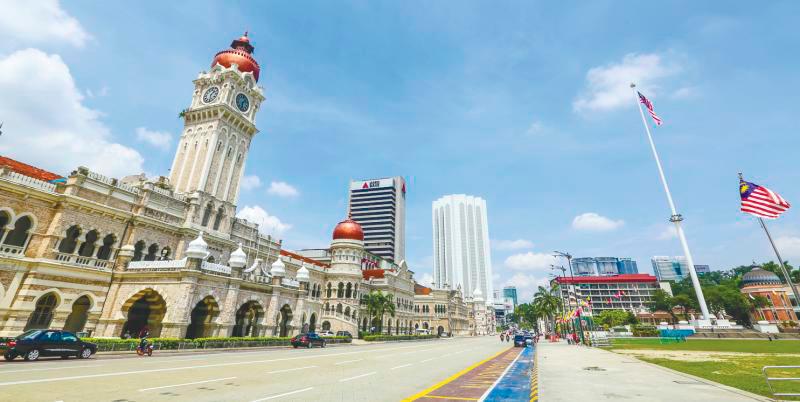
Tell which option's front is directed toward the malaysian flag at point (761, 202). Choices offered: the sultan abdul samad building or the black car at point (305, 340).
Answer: the sultan abdul samad building

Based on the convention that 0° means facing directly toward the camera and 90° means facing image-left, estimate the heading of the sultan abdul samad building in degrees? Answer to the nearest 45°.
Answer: approximately 315°

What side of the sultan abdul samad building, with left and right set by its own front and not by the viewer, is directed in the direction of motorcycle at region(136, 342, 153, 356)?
front

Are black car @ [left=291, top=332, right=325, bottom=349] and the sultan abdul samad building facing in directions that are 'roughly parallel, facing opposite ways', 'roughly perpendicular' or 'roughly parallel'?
roughly perpendicular

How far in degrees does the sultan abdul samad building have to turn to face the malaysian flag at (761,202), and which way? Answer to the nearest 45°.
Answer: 0° — it already faces it

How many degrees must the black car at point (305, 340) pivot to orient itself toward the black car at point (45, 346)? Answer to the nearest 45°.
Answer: approximately 180°

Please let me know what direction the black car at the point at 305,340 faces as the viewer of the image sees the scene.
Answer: facing away from the viewer and to the right of the viewer

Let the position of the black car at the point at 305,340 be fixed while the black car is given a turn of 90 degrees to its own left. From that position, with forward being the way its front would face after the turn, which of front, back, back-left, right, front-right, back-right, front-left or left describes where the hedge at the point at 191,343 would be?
left

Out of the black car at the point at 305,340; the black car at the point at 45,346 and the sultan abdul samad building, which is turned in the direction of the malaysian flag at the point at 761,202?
the sultan abdul samad building
